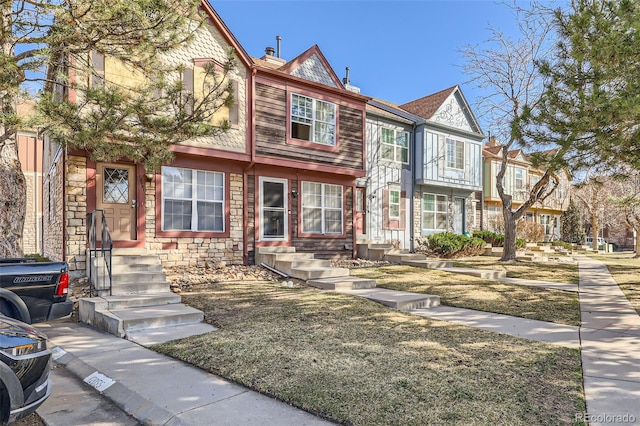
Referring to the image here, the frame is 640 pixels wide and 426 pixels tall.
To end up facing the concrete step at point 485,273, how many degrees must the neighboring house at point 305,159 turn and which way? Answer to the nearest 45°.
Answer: approximately 45° to its left

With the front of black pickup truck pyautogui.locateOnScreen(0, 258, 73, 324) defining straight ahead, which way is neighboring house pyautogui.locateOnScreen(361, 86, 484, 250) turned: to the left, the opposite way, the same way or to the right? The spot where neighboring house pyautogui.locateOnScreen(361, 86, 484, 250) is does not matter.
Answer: to the left

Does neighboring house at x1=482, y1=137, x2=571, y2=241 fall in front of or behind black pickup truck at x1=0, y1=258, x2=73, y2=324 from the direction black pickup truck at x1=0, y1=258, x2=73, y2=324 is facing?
behind

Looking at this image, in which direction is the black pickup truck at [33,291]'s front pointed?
to the viewer's left

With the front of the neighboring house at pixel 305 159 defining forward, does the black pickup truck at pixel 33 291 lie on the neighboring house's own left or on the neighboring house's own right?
on the neighboring house's own right

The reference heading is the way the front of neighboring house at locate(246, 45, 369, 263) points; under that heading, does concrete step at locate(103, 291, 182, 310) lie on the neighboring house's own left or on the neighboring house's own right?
on the neighboring house's own right

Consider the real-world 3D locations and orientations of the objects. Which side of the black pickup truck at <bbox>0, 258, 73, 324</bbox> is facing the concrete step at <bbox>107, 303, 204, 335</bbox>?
back

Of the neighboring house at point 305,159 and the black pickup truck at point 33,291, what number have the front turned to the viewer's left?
1

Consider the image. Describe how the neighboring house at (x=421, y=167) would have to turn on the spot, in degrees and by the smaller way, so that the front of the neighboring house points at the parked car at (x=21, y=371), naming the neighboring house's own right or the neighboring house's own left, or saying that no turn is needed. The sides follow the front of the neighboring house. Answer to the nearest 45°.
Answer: approximately 45° to the neighboring house's own right

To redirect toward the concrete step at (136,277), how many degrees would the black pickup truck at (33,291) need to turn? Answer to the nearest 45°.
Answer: approximately 135° to its right
